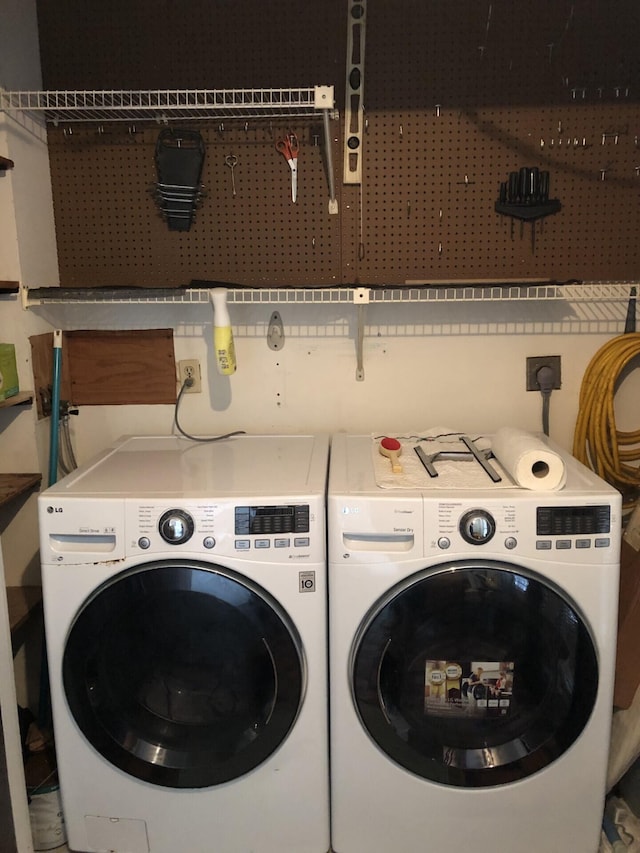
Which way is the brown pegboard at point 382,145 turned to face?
toward the camera

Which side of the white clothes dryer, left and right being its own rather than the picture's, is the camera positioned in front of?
front

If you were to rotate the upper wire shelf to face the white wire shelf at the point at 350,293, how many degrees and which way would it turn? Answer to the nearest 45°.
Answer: approximately 45° to its left

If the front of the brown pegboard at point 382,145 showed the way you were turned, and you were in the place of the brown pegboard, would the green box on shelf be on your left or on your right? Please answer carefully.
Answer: on your right

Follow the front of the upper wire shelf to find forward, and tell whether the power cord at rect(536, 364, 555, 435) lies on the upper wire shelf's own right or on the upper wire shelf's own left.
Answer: on the upper wire shelf's own left

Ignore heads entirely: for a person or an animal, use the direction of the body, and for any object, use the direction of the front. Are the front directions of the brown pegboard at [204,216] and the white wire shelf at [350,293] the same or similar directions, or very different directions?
same or similar directions

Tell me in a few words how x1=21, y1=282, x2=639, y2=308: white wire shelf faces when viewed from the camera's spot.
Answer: facing the viewer
